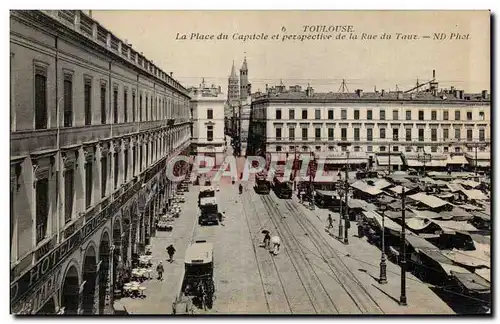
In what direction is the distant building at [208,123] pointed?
toward the camera

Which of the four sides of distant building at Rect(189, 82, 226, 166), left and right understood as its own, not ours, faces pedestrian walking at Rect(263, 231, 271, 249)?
front

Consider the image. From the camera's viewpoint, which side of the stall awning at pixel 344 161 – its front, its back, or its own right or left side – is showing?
front

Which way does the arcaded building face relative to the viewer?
to the viewer's right
